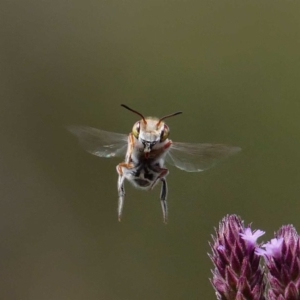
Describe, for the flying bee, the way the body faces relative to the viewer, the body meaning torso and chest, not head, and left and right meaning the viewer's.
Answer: facing the viewer

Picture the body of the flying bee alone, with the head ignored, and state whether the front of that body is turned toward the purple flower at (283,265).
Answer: no
